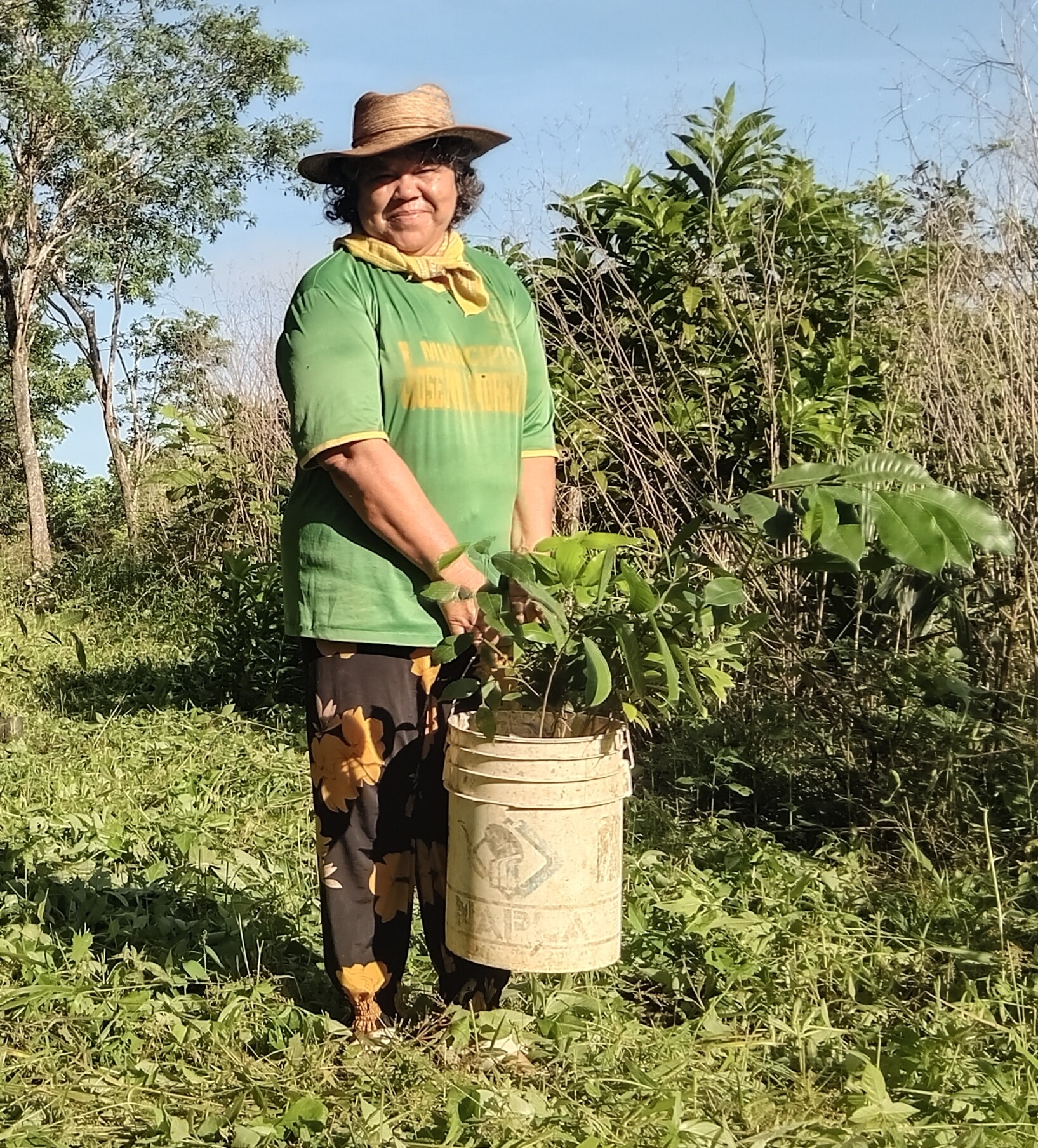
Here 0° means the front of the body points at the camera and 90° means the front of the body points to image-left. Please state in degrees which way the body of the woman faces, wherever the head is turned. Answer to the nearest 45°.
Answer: approximately 315°

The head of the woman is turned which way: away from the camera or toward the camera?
toward the camera
